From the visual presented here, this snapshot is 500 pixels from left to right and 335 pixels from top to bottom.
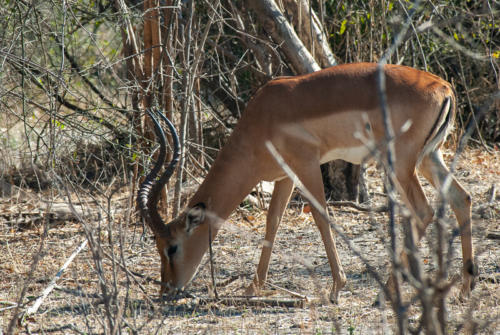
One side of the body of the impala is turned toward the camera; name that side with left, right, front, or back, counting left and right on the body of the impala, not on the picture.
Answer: left
